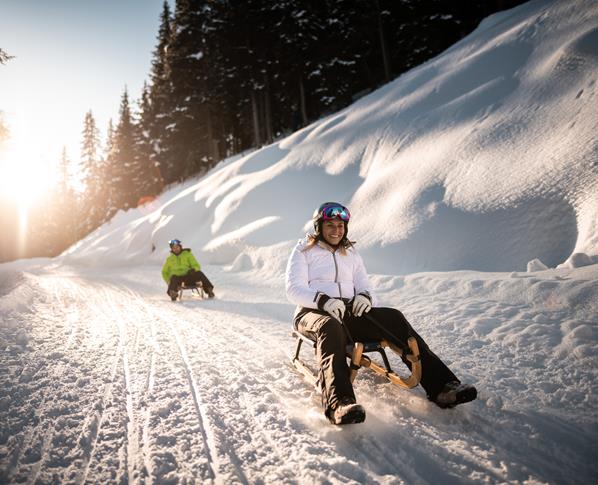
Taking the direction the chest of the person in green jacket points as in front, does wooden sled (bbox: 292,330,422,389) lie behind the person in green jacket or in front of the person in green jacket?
in front

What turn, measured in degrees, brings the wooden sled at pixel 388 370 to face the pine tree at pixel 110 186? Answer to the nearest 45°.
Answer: approximately 180°

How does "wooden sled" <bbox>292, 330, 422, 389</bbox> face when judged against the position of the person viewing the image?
facing the viewer and to the right of the viewer

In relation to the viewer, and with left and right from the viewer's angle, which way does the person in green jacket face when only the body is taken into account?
facing the viewer

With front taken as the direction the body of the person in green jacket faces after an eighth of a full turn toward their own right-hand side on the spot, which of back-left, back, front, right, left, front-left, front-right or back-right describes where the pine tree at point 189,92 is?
back-right

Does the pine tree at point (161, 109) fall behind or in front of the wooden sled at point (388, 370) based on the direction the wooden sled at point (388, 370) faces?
behind

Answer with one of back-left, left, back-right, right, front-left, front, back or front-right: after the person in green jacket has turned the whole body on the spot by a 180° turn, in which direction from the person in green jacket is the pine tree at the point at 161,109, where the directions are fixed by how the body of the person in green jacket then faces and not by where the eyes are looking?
front

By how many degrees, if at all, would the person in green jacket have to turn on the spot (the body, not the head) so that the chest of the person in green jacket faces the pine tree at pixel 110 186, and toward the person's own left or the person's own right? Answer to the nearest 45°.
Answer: approximately 180°

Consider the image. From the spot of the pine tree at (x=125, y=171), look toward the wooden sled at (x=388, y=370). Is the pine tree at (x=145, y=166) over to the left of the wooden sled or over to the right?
left

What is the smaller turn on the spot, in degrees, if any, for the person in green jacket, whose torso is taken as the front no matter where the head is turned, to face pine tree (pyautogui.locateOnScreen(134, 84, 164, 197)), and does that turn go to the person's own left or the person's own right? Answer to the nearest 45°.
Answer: approximately 180°

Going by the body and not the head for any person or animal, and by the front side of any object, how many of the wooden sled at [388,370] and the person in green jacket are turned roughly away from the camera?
0
